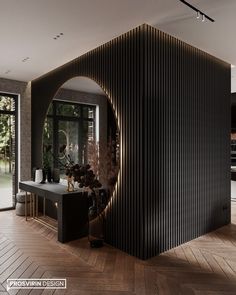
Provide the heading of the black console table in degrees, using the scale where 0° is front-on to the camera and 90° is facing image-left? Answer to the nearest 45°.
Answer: approximately 45°
